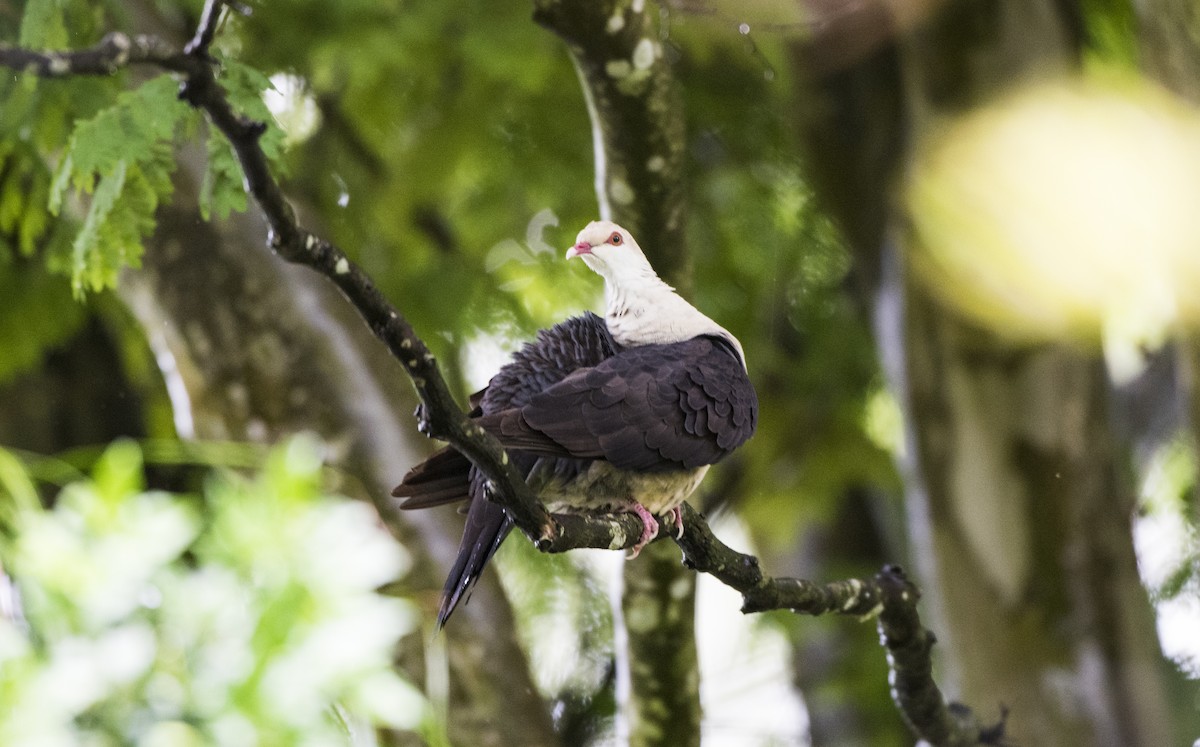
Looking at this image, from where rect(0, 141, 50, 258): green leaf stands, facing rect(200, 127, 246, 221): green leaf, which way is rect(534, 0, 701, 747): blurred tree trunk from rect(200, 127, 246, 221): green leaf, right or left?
left

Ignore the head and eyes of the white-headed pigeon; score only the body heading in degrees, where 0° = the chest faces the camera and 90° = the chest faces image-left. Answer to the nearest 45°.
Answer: approximately 270°

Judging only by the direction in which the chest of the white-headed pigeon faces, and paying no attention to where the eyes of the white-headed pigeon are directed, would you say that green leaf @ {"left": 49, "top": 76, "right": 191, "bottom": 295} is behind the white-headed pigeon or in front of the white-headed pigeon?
behind

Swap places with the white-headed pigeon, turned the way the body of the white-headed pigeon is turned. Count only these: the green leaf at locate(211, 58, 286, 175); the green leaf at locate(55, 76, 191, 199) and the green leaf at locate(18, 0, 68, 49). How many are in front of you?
0

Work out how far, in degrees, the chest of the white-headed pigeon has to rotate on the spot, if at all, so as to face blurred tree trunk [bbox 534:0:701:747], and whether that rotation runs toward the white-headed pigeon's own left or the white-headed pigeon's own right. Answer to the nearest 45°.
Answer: approximately 90° to the white-headed pigeon's own left

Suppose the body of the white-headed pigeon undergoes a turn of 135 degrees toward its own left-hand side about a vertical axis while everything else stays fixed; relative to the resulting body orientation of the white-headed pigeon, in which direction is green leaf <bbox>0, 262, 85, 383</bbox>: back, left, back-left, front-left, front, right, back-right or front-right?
front

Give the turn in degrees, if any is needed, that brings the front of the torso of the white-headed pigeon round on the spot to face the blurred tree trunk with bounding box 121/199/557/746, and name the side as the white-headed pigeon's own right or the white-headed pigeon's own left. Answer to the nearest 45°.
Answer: approximately 135° to the white-headed pigeon's own left

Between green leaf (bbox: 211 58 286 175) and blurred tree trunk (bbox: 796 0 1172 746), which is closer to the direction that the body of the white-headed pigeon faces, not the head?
the blurred tree trunk

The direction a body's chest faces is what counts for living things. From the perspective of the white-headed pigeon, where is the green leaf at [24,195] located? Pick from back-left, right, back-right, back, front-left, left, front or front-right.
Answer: back-left
